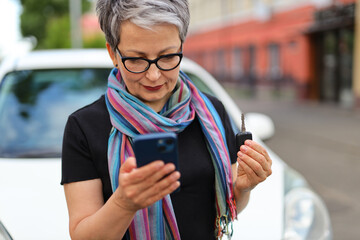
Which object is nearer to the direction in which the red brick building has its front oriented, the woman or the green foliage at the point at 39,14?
the woman

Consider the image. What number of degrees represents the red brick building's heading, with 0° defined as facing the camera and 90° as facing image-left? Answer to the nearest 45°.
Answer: approximately 45°

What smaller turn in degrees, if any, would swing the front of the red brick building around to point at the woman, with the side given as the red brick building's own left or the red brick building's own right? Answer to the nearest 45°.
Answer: approximately 45° to the red brick building's own left

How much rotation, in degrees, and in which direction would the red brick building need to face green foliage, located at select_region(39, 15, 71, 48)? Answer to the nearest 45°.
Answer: approximately 45° to its right
